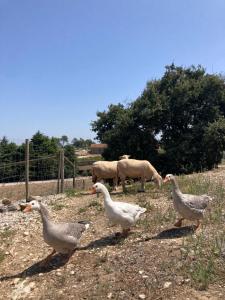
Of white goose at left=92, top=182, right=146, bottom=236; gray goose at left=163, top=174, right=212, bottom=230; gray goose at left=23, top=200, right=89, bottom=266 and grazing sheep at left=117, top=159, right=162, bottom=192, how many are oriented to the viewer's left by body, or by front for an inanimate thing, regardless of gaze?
3

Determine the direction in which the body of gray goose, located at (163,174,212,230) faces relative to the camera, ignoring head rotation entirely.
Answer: to the viewer's left

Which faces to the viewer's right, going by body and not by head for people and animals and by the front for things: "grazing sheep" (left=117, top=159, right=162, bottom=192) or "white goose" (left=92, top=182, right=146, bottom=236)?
the grazing sheep

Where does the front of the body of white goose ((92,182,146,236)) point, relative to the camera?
to the viewer's left

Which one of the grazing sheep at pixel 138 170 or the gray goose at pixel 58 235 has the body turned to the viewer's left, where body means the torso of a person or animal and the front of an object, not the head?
the gray goose

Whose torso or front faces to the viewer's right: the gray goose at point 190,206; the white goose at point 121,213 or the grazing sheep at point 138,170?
the grazing sheep

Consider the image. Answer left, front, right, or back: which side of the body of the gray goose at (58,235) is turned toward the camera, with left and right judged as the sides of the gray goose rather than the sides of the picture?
left

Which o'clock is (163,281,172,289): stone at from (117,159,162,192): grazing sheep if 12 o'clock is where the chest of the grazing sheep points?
The stone is roughly at 3 o'clock from the grazing sheep.

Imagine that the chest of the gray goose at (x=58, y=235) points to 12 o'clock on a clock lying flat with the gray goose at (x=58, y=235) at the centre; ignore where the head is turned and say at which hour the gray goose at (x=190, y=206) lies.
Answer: the gray goose at (x=190, y=206) is roughly at 6 o'clock from the gray goose at (x=58, y=235).

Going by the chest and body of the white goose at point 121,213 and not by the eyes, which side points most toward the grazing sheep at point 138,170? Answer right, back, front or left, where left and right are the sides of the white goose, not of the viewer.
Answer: right

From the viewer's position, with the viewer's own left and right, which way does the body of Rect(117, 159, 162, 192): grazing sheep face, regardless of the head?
facing to the right of the viewer

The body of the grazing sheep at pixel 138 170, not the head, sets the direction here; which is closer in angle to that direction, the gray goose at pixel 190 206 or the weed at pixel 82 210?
the gray goose
